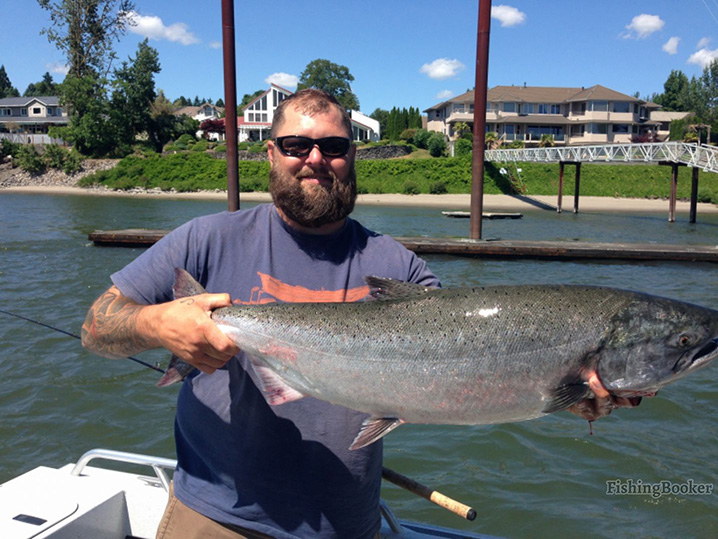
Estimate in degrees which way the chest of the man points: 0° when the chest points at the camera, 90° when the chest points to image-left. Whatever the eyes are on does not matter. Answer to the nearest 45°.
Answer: approximately 0°

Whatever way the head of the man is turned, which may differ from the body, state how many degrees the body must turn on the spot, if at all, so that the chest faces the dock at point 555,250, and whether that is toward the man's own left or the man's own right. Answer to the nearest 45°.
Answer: approximately 135° to the man's own left

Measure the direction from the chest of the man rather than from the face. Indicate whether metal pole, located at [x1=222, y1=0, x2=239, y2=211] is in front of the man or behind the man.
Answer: behind

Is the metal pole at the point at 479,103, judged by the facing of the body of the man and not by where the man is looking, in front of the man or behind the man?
behind
